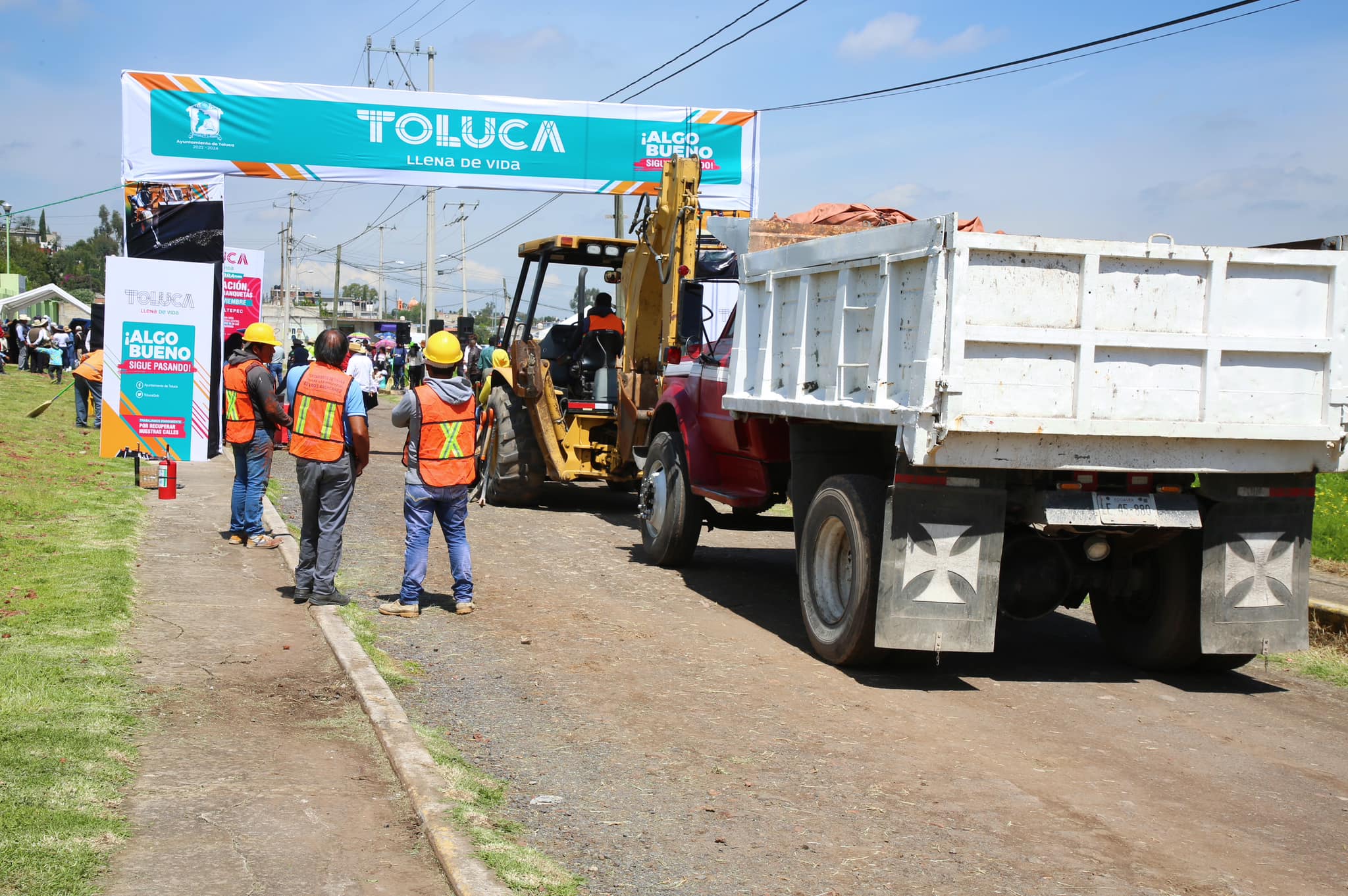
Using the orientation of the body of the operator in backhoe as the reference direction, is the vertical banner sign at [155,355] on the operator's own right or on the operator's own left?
on the operator's own left

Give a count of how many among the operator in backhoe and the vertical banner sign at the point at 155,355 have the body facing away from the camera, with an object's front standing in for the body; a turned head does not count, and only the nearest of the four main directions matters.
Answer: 1

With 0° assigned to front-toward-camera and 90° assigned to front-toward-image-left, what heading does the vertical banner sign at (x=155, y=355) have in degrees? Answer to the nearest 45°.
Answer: approximately 0°

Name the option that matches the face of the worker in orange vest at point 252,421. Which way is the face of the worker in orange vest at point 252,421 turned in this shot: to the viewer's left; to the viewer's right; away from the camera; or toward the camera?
to the viewer's right

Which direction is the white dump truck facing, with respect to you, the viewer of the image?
facing away from the viewer and to the left of the viewer

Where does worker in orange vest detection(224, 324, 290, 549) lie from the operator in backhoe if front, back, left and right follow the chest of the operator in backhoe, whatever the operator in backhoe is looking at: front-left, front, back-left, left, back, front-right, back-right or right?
back-left

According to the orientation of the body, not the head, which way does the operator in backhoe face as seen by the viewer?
away from the camera

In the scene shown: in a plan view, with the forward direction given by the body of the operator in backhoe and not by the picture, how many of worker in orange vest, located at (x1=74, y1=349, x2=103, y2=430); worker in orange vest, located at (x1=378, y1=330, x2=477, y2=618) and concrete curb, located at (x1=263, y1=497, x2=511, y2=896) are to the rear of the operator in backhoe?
2

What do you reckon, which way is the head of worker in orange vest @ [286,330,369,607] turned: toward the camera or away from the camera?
away from the camera
